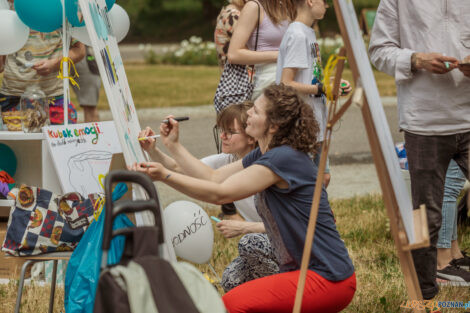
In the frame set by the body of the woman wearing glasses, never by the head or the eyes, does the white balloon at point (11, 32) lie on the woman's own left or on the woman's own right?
on the woman's own right

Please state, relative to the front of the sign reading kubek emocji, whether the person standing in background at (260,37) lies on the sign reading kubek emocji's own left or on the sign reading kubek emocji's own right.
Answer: on the sign reading kubek emocji's own left

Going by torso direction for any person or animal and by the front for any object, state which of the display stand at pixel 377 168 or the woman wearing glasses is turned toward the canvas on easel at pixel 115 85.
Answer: the woman wearing glasses

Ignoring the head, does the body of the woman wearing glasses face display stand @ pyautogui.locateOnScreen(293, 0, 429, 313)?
no

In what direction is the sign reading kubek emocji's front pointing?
toward the camera

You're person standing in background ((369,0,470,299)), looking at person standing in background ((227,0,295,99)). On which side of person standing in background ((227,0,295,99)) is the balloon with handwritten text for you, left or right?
left

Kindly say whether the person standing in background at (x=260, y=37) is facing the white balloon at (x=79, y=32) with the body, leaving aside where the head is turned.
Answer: no

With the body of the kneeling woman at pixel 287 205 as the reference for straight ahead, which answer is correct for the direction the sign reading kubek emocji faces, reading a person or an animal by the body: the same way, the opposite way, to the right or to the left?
to the left

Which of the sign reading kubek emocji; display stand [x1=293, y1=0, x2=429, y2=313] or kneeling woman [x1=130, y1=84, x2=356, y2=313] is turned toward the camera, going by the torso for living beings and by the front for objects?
the sign reading kubek emocji

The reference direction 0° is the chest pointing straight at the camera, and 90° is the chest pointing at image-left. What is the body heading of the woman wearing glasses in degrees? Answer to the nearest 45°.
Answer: approximately 45°

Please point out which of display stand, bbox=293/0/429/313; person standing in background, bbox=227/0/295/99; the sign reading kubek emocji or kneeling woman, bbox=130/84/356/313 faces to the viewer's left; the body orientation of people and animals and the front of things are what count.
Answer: the kneeling woman

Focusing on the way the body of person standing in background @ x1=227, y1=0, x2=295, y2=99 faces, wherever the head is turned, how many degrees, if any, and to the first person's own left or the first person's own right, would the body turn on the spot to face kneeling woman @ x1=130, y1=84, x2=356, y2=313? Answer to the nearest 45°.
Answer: approximately 45° to the first person's own right

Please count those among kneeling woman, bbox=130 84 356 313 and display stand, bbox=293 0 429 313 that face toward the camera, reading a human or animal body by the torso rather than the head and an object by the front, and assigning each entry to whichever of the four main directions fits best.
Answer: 0

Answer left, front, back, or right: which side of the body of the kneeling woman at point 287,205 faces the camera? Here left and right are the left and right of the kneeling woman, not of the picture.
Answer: left

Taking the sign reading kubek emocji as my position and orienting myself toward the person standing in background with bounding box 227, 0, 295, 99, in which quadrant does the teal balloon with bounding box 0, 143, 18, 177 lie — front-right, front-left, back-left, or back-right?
back-left

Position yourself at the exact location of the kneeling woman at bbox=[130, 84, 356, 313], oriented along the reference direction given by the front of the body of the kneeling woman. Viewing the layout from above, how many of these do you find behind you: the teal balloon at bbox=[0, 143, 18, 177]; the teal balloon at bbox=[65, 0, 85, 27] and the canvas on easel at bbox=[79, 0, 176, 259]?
0

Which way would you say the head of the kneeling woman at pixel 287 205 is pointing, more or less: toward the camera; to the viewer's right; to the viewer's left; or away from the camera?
to the viewer's left
